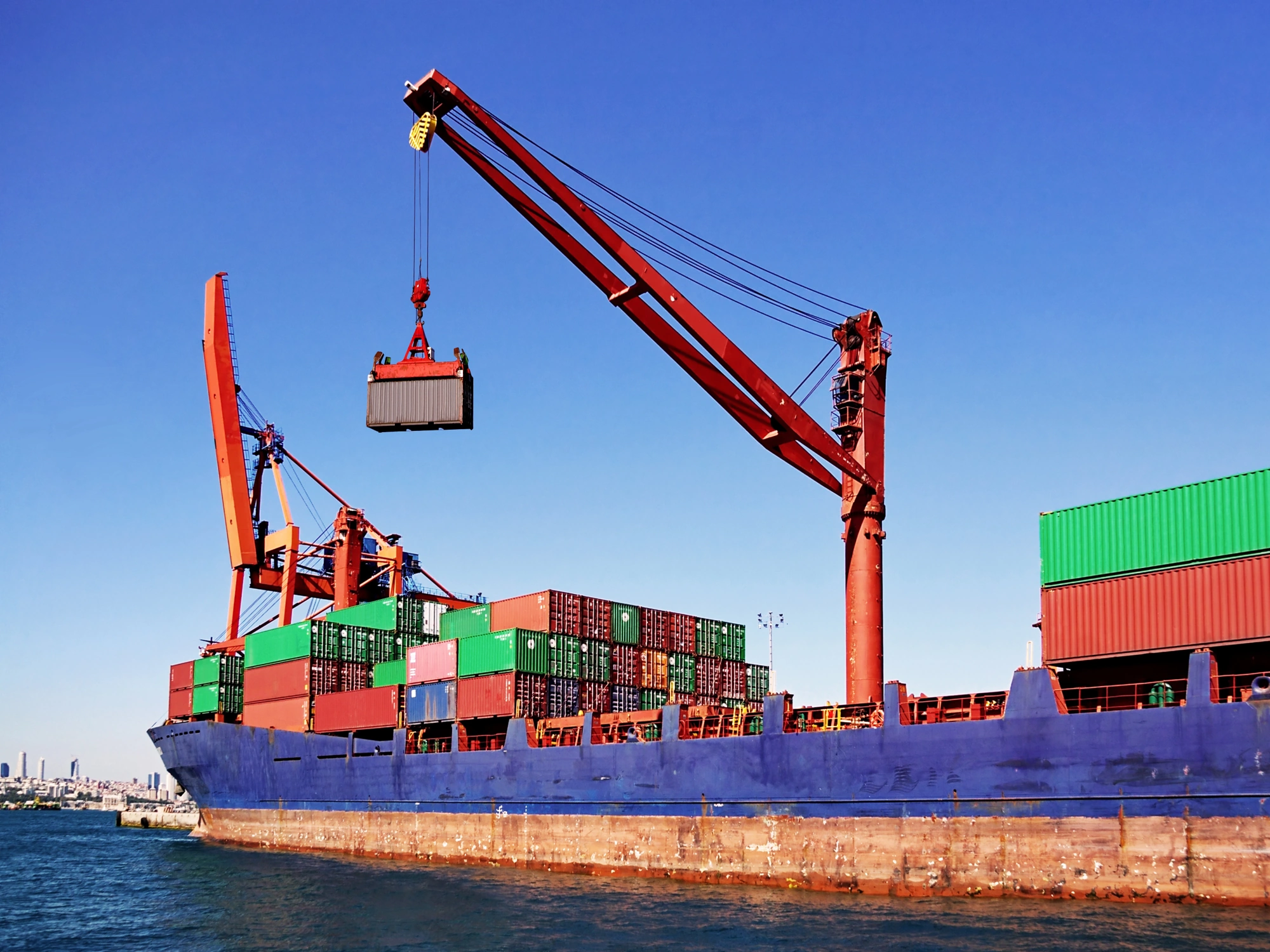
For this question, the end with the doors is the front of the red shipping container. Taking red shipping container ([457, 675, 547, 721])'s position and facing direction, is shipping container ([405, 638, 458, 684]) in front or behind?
behind

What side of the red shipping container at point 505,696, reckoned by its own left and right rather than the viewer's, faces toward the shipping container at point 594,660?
left

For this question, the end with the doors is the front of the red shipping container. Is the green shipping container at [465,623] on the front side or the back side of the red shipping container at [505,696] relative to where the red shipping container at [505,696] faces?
on the back side

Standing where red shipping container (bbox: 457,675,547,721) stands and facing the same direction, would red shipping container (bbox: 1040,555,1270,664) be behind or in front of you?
in front

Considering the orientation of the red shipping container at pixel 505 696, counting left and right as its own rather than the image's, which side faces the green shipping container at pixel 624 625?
left

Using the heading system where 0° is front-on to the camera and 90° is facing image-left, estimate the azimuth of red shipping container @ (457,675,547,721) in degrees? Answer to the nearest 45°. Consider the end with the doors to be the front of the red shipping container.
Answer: approximately 315°
